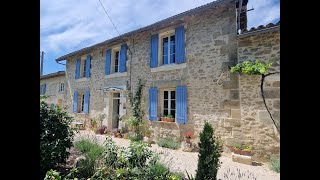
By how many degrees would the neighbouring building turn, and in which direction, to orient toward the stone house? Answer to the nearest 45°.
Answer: approximately 45° to its left

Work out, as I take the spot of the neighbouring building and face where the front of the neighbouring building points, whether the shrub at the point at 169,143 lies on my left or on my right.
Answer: on my left

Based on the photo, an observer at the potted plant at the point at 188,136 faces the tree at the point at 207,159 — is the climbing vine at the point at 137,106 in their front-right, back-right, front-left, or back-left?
back-right

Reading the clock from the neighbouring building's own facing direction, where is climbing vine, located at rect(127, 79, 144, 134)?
The climbing vine is roughly at 10 o'clock from the neighbouring building.

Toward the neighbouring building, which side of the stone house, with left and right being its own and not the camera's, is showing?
right

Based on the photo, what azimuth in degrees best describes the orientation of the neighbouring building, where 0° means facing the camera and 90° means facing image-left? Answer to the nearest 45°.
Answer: approximately 45°

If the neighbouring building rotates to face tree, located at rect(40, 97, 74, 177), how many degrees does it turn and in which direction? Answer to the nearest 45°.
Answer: approximately 45° to its left

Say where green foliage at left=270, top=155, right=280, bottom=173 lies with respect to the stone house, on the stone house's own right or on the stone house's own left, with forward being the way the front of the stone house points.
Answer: on the stone house's own left
